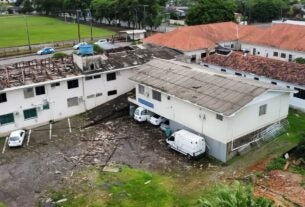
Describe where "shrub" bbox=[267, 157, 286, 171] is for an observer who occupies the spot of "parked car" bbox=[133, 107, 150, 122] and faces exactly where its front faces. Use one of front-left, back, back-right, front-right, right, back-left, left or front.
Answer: left

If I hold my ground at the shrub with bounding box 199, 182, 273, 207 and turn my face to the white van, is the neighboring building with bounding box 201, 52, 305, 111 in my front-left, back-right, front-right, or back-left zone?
front-right

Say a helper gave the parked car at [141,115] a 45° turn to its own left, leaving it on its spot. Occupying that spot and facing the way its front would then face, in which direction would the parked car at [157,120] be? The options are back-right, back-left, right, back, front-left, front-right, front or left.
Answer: front-left

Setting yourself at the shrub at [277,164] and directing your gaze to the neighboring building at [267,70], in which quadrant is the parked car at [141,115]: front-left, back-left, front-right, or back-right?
front-left

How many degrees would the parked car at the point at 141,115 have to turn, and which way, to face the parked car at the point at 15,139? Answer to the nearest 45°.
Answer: approximately 45° to its right

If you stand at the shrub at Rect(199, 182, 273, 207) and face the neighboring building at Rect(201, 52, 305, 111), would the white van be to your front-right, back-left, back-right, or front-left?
front-left

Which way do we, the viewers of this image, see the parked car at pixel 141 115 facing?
facing the viewer and to the left of the viewer

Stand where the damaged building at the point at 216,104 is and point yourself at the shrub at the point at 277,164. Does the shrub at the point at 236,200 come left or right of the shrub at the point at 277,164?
right

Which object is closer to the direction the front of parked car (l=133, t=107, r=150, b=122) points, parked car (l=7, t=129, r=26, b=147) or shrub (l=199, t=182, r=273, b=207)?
the parked car
